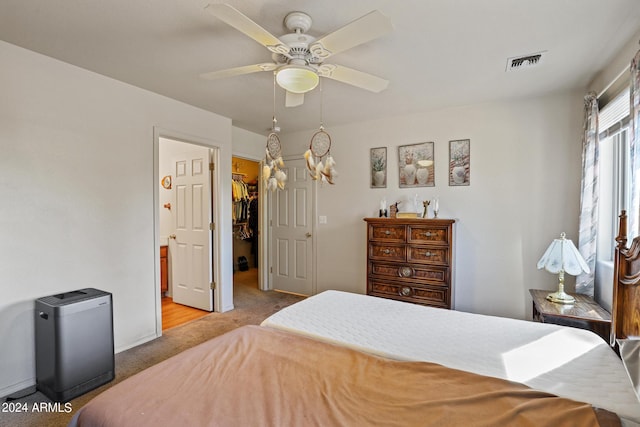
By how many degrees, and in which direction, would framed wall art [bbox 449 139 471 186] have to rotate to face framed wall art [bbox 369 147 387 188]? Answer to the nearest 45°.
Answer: approximately 90° to its right

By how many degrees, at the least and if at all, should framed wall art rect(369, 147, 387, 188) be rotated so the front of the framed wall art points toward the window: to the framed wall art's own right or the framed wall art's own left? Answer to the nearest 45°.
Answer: approximately 45° to the framed wall art's own left

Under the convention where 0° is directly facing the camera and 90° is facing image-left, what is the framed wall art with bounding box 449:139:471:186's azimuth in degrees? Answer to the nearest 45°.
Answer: approximately 0°

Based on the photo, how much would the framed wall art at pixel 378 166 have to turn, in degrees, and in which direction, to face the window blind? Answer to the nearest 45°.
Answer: approximately 45° to its left

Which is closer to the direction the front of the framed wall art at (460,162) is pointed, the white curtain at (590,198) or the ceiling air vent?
the ceiling air vent

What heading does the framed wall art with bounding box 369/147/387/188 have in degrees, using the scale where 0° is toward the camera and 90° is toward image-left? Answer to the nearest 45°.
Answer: approximately 0°

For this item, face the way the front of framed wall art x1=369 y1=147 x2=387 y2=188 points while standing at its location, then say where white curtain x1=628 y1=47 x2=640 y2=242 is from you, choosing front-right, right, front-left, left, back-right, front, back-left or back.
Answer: front-left

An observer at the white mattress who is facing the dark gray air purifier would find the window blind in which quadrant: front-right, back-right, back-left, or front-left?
back-right

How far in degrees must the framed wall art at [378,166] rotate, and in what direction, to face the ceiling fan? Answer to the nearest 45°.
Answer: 0° — it already faces it

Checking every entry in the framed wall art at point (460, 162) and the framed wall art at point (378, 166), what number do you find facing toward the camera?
2

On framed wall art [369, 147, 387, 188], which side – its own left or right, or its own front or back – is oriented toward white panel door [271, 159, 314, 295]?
right
